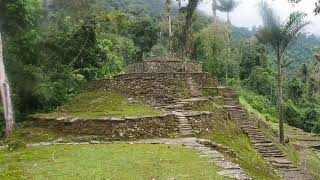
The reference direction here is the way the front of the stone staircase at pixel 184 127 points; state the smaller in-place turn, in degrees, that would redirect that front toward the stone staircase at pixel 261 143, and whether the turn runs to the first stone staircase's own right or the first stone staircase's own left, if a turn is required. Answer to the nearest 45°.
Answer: approximately 135° to the first stone staircase's own left

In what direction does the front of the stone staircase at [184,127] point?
toward the camera

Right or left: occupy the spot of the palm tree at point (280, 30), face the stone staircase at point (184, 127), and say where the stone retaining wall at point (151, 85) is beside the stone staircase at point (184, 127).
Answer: right

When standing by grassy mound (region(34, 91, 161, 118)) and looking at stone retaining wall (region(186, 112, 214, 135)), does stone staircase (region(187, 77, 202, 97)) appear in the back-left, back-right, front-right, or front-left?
front-left

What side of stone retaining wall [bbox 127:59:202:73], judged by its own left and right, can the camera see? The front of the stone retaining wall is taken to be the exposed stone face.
front

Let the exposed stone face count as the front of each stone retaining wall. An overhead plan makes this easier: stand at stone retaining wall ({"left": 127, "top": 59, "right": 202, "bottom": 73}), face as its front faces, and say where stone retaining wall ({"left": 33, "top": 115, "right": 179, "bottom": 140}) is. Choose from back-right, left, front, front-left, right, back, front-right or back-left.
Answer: front

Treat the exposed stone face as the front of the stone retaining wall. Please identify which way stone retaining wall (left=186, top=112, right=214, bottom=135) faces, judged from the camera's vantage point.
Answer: facing the viewer

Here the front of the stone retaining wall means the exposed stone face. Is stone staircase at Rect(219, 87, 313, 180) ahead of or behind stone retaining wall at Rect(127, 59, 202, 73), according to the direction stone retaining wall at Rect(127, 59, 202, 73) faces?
ahead

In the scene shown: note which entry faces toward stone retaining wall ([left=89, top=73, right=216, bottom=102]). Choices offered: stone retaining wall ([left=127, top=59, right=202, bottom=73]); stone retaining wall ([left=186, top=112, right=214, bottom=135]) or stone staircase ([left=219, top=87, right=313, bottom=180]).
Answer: stone retaining wall ([left=127, top=59, right=202, bottom=73])

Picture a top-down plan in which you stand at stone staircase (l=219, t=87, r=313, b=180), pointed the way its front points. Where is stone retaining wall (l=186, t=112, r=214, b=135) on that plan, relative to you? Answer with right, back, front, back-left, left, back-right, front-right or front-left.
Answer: right

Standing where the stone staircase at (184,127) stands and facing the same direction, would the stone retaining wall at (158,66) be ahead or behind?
behind

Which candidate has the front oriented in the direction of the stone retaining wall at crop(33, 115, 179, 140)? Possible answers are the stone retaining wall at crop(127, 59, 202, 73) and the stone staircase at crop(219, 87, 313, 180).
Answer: the stone retaining wall at crop(127, 59, 202, 73)

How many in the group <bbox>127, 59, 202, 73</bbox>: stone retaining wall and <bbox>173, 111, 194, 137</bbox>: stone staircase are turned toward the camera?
2

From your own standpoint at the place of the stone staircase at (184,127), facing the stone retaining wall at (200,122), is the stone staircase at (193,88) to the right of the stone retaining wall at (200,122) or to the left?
left
